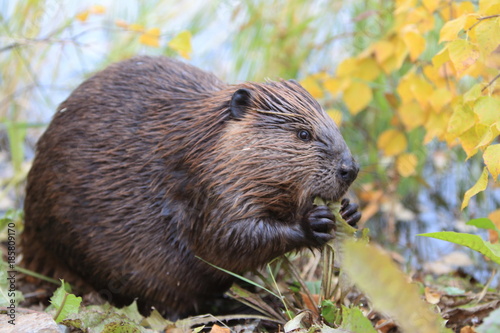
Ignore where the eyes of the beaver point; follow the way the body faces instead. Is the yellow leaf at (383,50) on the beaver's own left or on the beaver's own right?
on the beaver's own left

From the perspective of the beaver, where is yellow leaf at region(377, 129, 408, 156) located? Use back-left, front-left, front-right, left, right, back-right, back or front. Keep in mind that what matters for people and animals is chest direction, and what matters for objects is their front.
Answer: front-left

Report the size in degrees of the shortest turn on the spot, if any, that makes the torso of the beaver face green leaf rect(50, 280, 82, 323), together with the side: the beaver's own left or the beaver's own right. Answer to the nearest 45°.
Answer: approximately 90° to the beaver's own right

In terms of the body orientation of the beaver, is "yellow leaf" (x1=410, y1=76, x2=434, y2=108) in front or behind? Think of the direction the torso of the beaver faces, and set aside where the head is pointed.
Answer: in front

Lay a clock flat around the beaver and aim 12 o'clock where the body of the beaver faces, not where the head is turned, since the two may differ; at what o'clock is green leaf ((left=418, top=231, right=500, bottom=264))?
The green leaf is roughly at 1 o'clock from the beaver.

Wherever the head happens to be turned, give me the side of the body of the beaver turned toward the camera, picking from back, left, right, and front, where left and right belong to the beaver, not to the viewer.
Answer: right

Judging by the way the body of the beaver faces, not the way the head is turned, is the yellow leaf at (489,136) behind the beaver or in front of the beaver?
in front

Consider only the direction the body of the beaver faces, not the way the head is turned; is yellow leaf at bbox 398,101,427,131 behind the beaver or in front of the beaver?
in front
